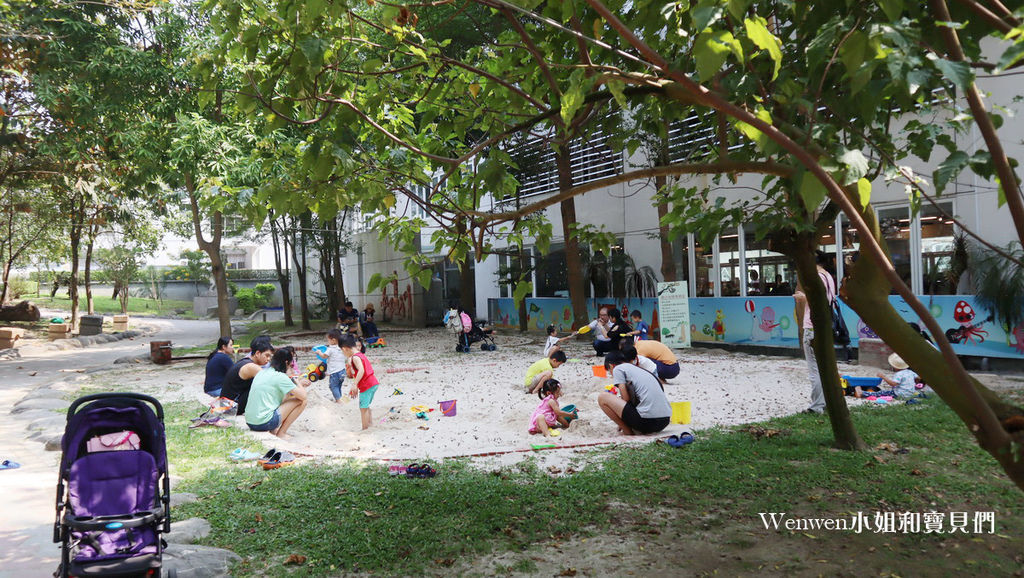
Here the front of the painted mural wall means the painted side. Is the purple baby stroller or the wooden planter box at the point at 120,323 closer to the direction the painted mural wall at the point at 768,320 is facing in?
the purple baby stroller

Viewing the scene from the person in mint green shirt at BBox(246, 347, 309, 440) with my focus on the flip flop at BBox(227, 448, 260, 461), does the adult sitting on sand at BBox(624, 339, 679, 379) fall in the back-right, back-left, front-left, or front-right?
back-left

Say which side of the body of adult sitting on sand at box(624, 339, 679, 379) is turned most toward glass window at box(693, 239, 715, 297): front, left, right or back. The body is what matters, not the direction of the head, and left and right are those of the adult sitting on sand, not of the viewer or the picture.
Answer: right

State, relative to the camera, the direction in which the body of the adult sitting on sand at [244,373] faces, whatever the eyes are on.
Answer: to the viewer's right

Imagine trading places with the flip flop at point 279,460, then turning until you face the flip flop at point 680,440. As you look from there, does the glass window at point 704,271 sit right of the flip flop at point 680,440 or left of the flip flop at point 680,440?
left

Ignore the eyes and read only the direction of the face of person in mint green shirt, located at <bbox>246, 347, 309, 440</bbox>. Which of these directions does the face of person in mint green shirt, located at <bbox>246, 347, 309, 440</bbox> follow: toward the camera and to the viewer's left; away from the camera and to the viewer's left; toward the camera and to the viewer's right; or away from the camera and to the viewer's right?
away from the camera and to the viewer's right

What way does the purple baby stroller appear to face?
toward the camera

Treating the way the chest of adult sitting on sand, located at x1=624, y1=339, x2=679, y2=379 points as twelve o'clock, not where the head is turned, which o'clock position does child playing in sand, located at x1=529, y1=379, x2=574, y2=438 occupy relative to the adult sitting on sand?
The child playing in sand is roughly at 10 o'clock from the adult sitting on sand.

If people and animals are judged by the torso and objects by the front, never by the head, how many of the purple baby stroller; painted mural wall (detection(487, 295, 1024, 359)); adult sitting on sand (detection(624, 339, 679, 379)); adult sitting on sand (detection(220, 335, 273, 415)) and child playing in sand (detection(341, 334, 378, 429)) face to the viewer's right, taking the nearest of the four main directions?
1

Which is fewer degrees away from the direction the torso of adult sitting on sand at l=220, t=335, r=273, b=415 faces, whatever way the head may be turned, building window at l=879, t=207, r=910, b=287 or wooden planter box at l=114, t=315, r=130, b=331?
the building window

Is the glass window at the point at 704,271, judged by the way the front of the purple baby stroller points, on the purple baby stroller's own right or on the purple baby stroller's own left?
on the purple baby stroller's own left

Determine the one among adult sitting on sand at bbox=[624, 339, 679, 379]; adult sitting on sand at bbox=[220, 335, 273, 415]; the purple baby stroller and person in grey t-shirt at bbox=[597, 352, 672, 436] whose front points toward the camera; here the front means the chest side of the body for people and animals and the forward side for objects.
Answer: the purple baby stroller

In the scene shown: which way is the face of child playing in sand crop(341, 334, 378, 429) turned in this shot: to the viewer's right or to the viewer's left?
to the viewer's left

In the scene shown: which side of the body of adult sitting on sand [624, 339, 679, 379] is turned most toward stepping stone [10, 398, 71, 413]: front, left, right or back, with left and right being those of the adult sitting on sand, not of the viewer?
front

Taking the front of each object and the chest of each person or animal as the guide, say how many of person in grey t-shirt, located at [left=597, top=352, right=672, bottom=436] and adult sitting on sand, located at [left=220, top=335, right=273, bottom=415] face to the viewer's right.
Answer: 1

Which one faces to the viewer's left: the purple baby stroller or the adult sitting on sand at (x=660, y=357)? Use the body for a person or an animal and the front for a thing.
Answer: the adult sitting on sand

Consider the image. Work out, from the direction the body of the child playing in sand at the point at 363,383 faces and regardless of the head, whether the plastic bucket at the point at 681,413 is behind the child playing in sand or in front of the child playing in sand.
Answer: behind
